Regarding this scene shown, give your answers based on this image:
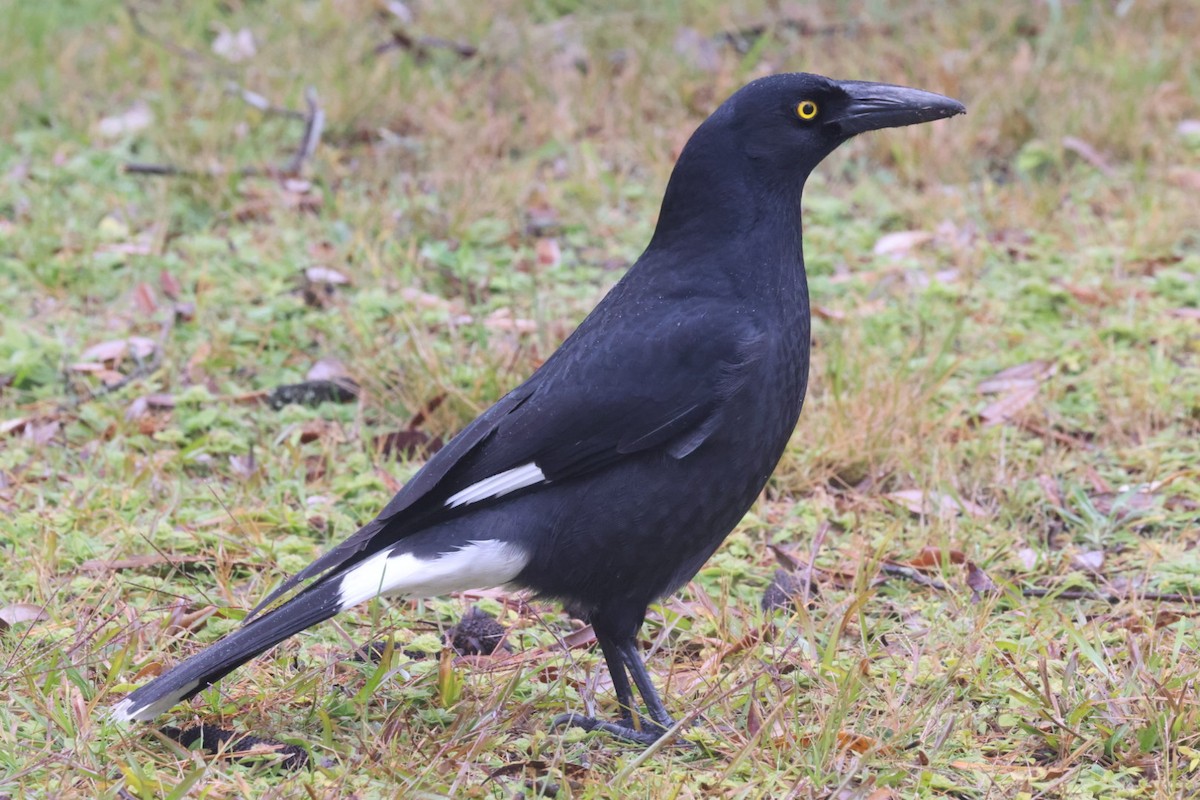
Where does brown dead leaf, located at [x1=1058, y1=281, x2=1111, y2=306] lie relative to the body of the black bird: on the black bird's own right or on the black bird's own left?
on the black bird's own left

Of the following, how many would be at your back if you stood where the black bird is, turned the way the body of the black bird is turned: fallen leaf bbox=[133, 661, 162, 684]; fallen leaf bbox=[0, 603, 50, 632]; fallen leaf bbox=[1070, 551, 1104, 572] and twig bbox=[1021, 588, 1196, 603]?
2

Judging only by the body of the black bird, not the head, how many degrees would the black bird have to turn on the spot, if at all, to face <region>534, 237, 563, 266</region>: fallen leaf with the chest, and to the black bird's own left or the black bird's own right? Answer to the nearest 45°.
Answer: approximately 90° to the black bird's own left

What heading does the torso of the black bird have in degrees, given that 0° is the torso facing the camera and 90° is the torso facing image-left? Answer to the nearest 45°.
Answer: approximately 270°

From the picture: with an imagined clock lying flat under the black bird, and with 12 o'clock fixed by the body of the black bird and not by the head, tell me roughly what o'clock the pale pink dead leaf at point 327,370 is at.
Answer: The pale pink dead leaf is roughly at 8 o'clock from the black bird.

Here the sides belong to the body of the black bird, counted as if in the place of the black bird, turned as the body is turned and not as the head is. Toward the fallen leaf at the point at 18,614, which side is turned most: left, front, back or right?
back

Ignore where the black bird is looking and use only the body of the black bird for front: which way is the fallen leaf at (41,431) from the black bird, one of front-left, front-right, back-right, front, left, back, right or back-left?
back-left

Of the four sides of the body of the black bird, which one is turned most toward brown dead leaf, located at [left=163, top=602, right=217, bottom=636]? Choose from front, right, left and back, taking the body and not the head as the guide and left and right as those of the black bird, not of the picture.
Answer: back

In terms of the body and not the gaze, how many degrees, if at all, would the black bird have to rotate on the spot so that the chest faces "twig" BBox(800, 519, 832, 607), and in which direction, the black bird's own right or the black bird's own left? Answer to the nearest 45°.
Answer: approximately 45° to the black bird's own left

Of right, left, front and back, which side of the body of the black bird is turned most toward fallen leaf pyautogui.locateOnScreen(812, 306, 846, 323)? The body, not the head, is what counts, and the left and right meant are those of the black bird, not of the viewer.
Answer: left

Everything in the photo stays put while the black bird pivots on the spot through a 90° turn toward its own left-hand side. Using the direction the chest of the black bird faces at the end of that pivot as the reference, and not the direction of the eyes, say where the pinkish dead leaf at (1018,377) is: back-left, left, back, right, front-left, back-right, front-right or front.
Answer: front-right

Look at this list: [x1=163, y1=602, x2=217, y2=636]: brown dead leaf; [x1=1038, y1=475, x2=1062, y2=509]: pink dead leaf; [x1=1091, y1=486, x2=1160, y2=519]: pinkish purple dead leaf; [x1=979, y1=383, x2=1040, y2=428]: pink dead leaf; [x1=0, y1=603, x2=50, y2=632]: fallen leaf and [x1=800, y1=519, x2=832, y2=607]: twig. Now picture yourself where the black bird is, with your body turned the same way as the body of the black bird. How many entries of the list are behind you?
2

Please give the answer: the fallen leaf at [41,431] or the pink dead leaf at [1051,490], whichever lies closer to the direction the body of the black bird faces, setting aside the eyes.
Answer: the pink dead leaf

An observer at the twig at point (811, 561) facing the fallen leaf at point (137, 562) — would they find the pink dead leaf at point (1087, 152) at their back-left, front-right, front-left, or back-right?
back-right
